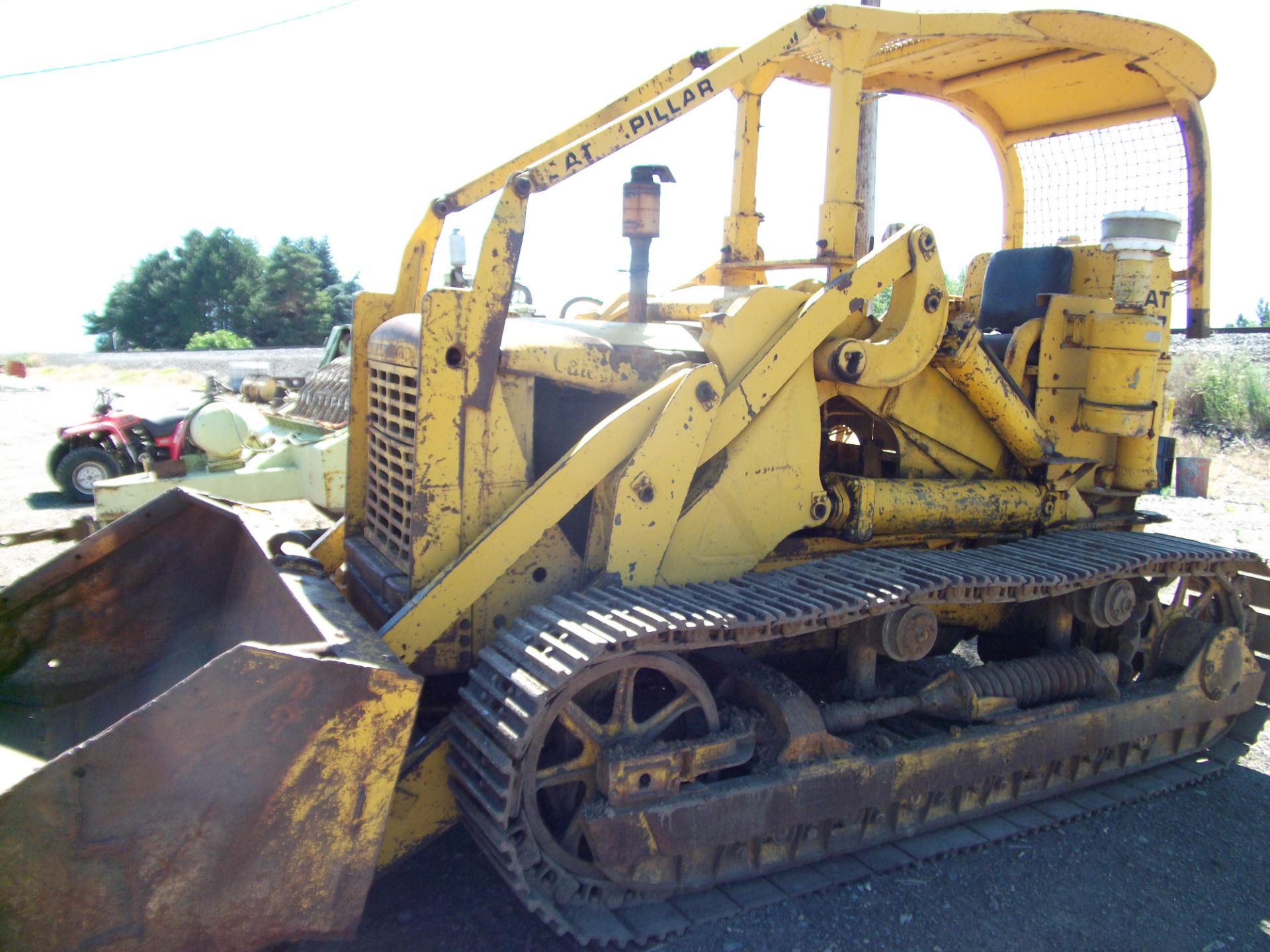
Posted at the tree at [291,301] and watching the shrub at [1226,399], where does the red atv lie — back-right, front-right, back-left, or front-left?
front-right

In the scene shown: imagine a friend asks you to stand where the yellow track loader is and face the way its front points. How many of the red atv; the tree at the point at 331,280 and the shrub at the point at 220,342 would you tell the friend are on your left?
0

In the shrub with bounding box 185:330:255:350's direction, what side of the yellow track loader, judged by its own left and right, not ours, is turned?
right

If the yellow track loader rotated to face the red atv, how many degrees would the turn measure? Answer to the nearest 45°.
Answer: approximately 90° to its right

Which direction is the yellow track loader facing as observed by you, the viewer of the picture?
facing the viewer and to the left of the viewer

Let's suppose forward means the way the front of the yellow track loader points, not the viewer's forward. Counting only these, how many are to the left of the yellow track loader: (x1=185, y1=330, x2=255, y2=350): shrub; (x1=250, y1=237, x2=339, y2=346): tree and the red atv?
0

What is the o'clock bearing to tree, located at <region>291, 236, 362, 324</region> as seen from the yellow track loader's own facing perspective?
The tree is roughly at 4 o'clock from the yellow track loader.

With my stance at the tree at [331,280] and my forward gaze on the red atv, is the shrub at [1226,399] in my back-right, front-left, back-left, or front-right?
front-left

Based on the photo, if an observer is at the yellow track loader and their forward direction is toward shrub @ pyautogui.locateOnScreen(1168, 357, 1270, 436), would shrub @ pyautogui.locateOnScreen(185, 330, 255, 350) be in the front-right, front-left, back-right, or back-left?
front-left

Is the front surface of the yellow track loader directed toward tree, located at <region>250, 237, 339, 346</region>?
no

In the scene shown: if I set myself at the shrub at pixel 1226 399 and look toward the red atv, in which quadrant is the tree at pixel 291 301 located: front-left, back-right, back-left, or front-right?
front-right

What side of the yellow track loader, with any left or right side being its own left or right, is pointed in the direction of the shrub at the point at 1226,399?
back

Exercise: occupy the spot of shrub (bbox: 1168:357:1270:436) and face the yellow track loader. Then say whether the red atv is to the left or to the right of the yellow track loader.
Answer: right
